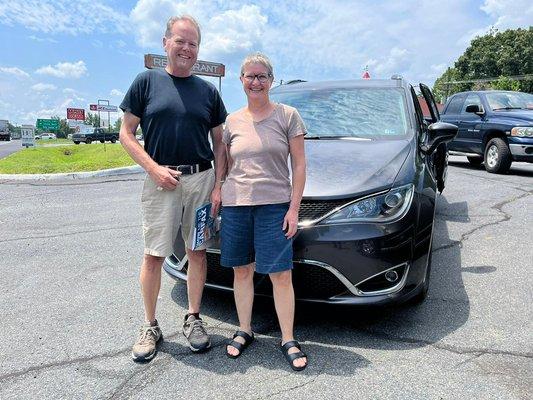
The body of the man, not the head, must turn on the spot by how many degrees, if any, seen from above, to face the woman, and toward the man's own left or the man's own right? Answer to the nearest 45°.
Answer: approximately 45° to the man's own left

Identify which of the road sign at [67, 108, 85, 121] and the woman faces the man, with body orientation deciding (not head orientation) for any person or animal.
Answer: the road sign

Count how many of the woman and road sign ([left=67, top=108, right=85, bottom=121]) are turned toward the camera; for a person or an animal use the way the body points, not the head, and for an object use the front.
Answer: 2

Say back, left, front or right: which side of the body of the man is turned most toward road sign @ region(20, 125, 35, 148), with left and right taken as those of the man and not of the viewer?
back

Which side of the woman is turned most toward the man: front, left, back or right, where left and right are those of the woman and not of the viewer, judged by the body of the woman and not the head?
right

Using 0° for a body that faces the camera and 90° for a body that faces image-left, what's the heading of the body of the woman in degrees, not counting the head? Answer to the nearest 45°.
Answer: approximately 0°
